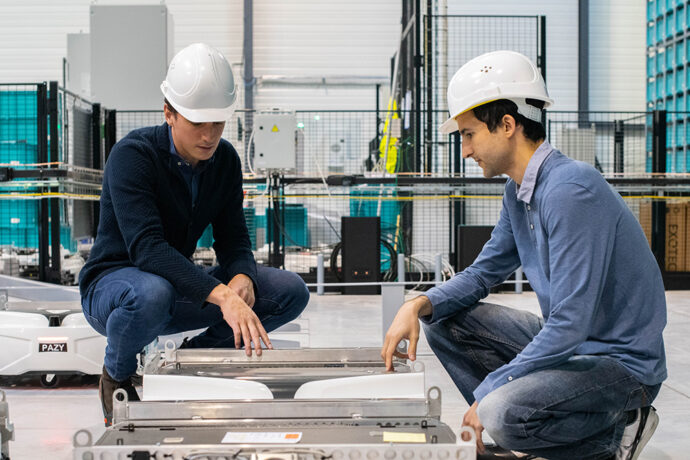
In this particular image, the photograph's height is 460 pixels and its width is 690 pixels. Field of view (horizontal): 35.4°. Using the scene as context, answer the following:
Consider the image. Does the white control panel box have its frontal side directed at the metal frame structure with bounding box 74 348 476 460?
yes

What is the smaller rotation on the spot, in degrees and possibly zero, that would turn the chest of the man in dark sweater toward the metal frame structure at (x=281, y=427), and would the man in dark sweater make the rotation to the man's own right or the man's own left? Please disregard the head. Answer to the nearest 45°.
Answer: approximately 45° to the man's own right

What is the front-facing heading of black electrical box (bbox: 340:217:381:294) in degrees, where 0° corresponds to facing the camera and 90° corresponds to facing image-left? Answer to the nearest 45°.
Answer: approximately 0°

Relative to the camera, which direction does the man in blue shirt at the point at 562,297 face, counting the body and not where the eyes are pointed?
to the viewer's left

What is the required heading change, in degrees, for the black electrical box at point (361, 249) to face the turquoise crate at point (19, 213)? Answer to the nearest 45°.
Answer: approximately 90° to its right

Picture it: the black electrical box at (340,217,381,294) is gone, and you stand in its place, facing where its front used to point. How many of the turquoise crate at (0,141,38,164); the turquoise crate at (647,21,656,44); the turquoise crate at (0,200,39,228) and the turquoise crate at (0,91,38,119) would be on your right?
3

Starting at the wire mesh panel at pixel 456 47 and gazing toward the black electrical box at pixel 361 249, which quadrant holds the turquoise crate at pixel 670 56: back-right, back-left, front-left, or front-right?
back-left

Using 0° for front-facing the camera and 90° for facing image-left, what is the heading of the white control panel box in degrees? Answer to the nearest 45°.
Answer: approximately 0°
